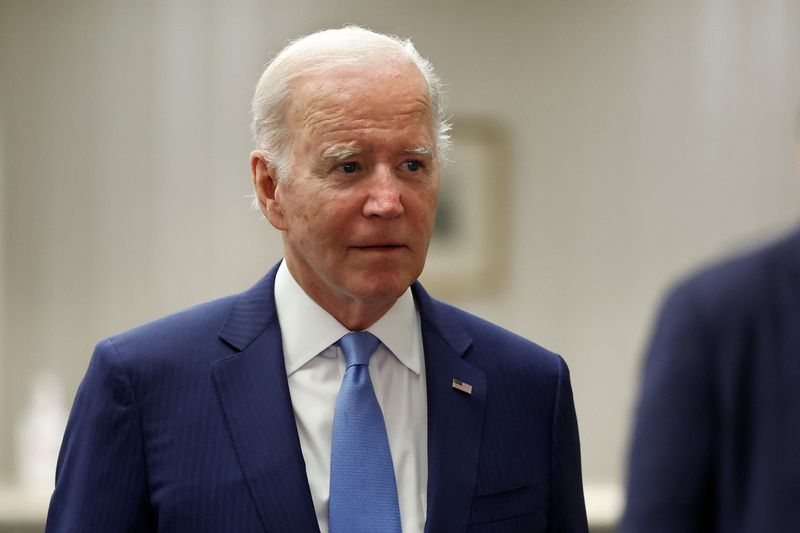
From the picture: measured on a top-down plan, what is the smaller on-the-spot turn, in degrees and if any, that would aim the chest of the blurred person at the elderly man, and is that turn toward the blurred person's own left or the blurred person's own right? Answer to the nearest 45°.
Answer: approximately 45° to the blurred person's own left

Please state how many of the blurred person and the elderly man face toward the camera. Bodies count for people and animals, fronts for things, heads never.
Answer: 1

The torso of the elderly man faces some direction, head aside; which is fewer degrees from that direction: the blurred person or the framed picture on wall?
the blurred person

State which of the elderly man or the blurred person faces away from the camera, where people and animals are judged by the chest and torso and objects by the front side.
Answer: the blurred person

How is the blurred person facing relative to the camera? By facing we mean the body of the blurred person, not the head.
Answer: away from the camera

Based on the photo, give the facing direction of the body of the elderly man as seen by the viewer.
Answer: toward the camera

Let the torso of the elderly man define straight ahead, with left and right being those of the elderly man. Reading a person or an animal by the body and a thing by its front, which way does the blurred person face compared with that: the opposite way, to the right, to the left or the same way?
the opposite way

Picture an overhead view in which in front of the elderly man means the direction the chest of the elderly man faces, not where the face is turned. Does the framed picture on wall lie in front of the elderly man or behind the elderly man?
behind

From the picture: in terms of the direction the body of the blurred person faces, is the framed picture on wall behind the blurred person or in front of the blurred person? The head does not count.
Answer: in front

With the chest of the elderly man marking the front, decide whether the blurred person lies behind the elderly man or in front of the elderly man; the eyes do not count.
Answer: in front
